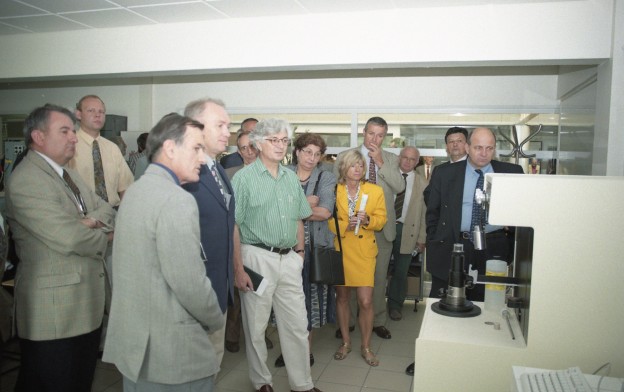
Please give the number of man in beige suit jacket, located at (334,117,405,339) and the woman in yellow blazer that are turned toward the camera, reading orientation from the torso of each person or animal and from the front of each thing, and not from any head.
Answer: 2

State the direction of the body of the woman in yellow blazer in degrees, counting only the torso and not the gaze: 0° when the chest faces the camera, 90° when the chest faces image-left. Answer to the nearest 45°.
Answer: approximately 0°

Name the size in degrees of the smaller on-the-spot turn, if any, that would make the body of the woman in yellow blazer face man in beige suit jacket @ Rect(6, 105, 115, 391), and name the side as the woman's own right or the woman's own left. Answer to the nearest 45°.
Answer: approximately 45° to the woman's own right

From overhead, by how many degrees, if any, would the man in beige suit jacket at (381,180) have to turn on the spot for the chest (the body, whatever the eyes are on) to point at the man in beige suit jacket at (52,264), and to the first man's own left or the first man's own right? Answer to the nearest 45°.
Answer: approximately 45° to the first man's own right

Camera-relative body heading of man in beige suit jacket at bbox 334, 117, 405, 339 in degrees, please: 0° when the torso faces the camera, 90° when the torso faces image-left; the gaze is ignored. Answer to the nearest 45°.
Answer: approximately 0°

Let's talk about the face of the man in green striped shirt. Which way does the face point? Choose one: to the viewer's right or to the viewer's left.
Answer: to the viewer's right
